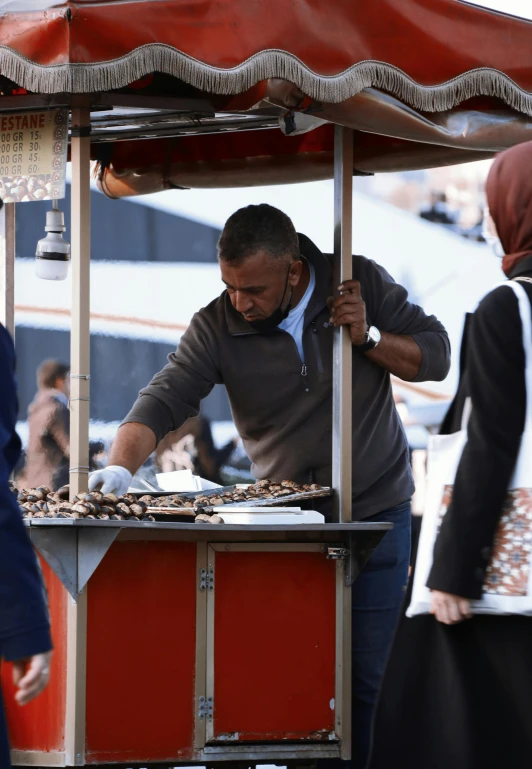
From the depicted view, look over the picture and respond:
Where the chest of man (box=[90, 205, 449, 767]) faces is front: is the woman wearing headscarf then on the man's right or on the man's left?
on the man's left

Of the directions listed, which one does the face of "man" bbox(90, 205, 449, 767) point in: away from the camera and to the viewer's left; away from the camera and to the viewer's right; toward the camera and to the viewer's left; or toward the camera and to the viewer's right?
toward the camera and to the viewer's left

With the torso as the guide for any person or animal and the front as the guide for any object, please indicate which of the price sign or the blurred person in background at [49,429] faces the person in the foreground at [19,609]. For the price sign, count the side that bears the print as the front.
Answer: the price sign

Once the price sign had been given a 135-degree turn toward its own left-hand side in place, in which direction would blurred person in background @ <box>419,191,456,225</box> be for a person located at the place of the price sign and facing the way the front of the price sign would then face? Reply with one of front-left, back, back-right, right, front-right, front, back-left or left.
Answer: front

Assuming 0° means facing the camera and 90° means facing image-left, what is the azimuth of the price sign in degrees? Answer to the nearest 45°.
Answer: approximately 0°

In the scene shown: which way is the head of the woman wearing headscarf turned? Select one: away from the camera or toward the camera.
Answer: away from the camera

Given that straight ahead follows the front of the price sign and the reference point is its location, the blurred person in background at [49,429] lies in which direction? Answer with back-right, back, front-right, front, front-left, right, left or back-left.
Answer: back

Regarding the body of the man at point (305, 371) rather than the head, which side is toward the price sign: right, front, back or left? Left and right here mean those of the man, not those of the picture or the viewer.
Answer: front
